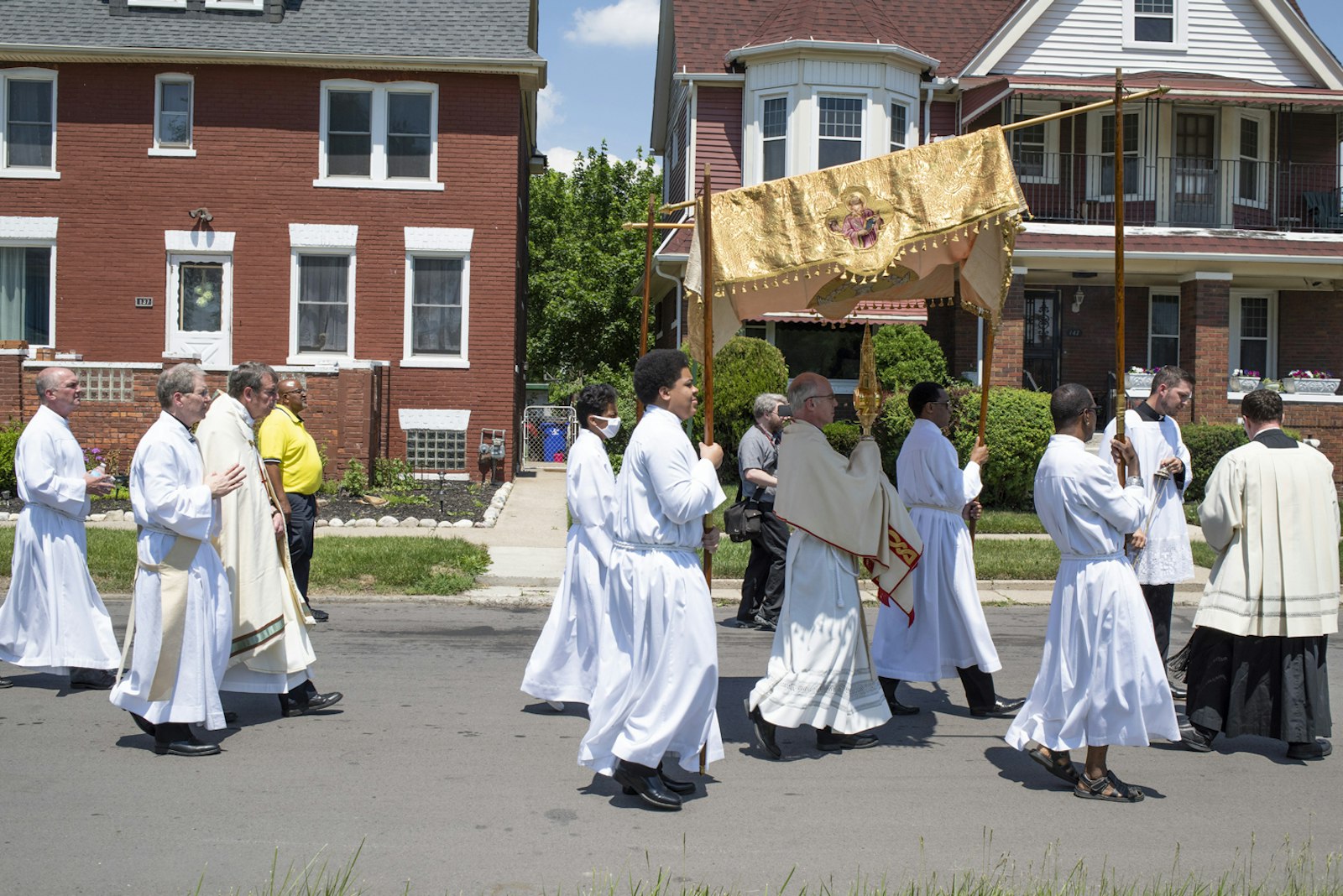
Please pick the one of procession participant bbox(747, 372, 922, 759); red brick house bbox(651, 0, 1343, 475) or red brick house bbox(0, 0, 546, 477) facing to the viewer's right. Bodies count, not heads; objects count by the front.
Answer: the procession participant

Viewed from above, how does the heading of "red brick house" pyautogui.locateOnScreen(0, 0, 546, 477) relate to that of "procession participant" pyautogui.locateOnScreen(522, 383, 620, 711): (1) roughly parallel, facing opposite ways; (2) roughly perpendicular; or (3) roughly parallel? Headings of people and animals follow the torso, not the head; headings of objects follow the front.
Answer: roughly perpendicular

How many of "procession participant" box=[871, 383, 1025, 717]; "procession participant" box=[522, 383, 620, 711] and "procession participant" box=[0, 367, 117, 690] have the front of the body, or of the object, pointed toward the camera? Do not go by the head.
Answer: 0

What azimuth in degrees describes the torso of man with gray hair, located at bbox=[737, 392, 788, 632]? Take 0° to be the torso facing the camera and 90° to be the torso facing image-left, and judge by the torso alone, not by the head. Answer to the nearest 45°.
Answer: approximately 270°

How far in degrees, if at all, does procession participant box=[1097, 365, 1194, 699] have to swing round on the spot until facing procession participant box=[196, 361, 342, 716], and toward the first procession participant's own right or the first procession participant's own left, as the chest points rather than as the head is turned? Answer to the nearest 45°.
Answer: approximately 90° to the first procession participant's own right

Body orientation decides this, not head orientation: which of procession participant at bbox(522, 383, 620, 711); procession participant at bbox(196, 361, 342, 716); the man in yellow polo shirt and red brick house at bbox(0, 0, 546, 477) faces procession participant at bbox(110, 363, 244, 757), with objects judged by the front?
the red brick house

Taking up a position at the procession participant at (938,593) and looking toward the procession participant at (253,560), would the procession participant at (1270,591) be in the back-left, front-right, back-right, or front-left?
back-left

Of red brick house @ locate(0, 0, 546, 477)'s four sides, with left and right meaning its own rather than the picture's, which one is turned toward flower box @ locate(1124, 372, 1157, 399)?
left

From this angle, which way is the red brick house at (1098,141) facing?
toward the camera

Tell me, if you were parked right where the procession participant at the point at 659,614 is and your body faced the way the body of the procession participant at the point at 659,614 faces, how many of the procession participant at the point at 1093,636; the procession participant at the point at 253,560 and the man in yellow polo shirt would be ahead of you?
1

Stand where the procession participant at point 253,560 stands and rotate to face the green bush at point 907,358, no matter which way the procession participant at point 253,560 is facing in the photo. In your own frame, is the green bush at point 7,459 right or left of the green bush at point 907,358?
left

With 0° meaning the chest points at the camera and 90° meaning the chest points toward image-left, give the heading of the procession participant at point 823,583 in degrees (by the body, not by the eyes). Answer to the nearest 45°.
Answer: approximately 270°

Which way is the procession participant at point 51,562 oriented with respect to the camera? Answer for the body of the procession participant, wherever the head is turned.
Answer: to the viewer's right

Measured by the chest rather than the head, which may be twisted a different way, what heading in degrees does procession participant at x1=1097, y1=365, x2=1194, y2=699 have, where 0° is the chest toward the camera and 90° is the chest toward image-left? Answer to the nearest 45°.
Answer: approximately 315°

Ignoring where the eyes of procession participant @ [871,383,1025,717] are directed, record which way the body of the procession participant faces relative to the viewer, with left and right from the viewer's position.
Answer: facing to the right of the viewer
